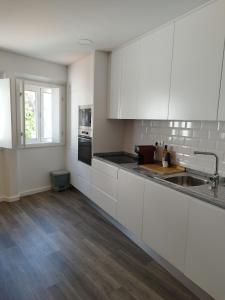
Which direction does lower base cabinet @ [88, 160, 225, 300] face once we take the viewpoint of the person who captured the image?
facing the viewer and to the left of the viewer

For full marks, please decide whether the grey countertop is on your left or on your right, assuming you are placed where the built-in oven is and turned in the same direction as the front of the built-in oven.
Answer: on your left

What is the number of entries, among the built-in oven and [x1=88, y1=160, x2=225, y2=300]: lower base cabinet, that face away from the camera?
0

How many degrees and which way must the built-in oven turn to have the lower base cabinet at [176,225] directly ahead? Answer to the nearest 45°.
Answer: approximately 90° to its left

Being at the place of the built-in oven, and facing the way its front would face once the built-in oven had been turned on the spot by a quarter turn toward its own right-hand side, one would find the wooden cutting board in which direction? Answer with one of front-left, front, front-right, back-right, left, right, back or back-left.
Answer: back

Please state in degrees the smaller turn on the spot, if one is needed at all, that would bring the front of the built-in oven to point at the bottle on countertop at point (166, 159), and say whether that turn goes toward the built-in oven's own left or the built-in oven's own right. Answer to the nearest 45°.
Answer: approximately 90° to the built-in oven's own left
